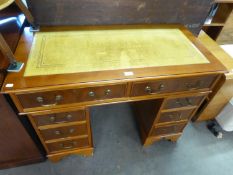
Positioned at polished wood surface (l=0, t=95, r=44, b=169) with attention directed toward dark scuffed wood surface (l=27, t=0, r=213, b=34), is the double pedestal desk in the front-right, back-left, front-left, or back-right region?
front-right

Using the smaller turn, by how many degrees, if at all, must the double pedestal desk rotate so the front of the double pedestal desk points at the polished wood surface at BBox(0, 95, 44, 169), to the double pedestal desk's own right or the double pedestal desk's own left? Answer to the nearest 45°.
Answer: approximately 90° to the double pedestal desk's own right

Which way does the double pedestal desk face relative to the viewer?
toward the camera

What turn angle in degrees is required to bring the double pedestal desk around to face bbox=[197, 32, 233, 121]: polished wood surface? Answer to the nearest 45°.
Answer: approximately 90° to its left

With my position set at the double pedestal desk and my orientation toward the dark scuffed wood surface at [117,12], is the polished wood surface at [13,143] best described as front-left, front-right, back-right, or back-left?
back-left
